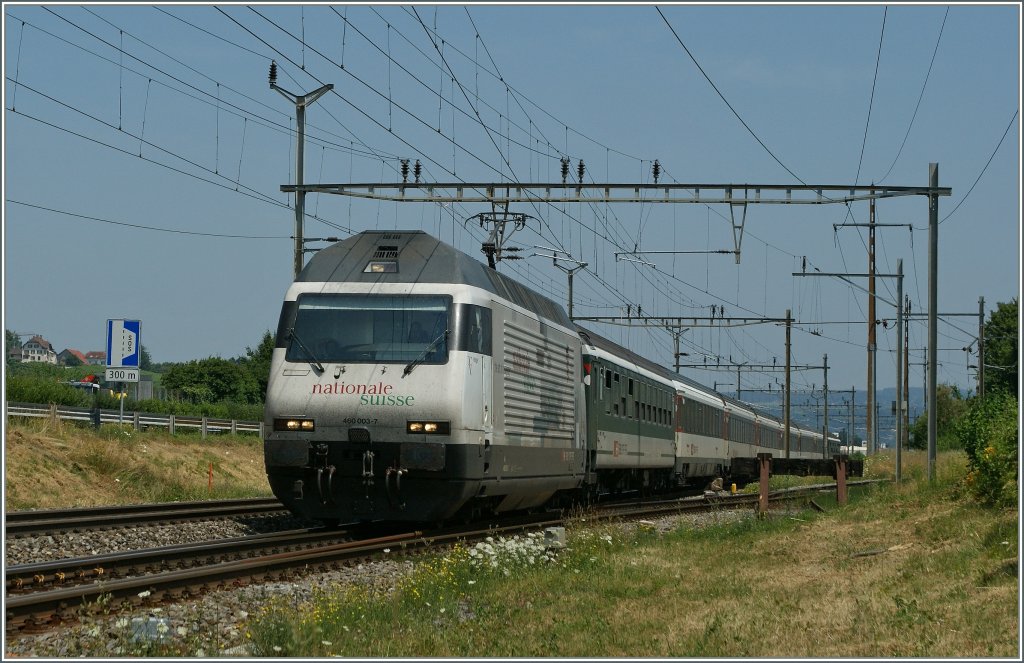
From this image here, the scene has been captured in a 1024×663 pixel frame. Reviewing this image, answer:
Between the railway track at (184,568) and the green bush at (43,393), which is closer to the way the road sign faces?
the railway track

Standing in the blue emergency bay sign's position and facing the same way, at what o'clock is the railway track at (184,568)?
The railway track is roughly at 12 o'clock from the blue emergency bay sign.

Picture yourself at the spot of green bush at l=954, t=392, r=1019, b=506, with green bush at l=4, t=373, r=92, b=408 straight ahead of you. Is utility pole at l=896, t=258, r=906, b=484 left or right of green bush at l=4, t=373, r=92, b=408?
right

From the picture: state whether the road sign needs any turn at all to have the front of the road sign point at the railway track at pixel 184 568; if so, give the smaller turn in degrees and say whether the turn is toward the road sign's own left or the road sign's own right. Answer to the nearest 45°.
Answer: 0° — it already faces it

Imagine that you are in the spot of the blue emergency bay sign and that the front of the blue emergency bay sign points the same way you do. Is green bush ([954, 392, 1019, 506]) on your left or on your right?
on your left

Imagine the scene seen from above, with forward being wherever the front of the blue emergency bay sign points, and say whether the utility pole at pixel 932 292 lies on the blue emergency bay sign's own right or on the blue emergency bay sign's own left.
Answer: on the blue emergency bay sign's own left

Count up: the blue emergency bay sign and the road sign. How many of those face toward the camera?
2

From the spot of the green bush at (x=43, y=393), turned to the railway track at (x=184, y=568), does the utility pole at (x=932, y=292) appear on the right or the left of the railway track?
left
